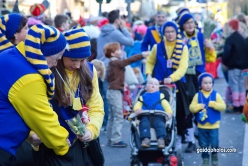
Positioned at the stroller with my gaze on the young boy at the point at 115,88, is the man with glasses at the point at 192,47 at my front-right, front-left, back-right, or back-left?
front-right

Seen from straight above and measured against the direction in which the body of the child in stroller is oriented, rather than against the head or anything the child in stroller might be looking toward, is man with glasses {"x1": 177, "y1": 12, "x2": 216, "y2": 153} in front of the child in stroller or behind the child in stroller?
behind

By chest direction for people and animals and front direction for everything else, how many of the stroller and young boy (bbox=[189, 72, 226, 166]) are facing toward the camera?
2

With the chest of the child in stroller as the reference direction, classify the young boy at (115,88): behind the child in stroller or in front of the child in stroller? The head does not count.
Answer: behind

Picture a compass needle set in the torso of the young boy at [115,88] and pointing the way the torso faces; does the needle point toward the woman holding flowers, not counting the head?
no

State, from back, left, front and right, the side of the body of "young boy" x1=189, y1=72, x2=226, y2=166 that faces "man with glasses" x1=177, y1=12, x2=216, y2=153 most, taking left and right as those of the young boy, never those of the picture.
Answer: back

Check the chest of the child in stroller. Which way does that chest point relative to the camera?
toward the camera

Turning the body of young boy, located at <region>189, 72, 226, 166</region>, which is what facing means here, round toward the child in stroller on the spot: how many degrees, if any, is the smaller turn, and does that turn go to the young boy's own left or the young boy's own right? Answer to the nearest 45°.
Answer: approximately 90° to the young boy's own right

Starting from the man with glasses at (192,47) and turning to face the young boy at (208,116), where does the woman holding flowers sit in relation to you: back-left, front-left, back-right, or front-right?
front-right

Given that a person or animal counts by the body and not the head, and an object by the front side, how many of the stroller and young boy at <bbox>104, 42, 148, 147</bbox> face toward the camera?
1

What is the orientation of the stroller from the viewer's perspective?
toward the camera
